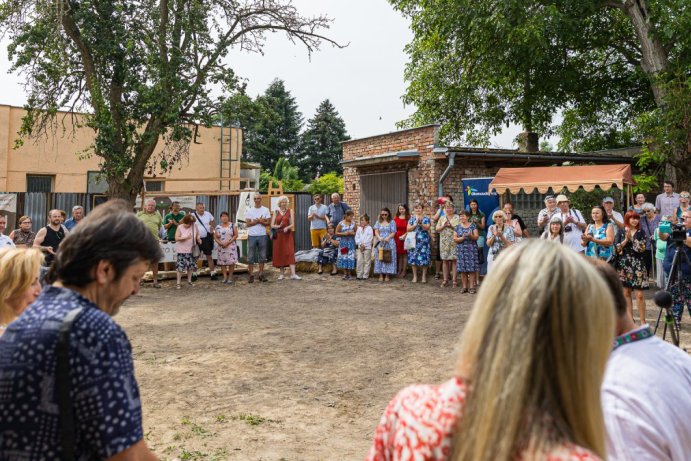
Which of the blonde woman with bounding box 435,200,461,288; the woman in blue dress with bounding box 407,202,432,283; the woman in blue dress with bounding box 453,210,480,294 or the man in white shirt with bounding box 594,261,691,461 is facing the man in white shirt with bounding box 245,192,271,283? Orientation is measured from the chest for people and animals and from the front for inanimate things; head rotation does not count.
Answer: the man in white shirt with bounding box 594,261,691,461

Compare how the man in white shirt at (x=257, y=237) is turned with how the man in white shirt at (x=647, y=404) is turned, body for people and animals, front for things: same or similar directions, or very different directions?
very different directions

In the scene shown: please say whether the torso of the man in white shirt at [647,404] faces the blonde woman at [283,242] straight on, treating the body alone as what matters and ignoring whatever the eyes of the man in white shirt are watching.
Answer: yes

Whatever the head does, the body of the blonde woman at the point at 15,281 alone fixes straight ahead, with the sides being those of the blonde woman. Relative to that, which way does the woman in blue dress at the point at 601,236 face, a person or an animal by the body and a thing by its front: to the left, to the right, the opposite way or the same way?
the opposite way

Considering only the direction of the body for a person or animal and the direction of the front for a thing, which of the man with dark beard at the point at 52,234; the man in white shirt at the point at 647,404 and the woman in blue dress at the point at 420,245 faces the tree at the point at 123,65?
the man in white shirt

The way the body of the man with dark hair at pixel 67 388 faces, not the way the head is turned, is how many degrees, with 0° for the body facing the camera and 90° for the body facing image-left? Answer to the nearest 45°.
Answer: approximately 225°

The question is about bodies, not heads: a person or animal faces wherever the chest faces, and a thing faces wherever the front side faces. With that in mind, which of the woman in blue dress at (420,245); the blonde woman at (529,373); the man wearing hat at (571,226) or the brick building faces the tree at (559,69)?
the blonde woman

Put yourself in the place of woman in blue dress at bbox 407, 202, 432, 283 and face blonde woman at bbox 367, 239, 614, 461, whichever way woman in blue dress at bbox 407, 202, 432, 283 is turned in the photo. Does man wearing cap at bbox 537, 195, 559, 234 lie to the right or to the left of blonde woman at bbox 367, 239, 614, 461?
left

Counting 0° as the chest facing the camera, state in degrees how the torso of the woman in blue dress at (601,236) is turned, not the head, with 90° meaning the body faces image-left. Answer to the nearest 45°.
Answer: approximately 45°

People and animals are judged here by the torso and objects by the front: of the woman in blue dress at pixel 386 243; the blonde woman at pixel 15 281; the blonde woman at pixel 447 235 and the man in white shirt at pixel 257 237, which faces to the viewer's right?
the blonde woman at pixel 15 281

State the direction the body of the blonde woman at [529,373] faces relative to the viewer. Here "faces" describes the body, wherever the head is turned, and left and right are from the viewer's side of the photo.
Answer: facing away from the viewer

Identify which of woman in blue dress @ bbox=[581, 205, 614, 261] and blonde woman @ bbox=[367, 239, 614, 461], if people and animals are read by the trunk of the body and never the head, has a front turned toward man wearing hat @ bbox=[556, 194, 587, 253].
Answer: the blonde woman
